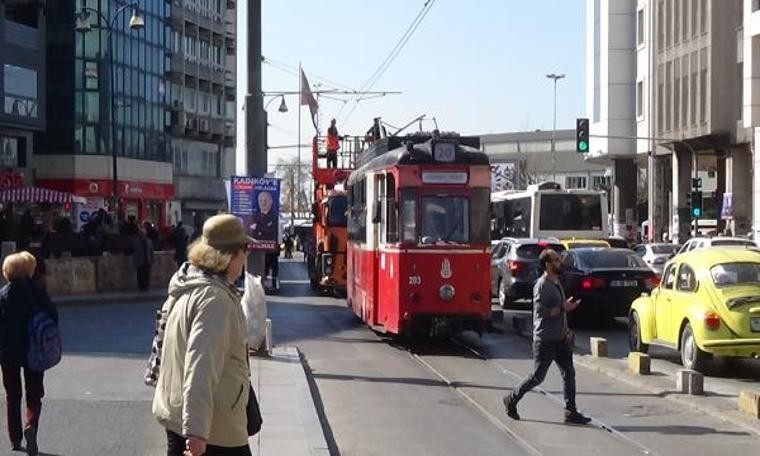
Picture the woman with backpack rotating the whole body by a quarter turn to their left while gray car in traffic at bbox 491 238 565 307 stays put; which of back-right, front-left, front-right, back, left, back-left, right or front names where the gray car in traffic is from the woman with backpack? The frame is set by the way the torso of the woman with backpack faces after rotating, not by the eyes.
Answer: back-right

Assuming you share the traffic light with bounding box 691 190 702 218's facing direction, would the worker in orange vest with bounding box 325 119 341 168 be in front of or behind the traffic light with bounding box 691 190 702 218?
in front

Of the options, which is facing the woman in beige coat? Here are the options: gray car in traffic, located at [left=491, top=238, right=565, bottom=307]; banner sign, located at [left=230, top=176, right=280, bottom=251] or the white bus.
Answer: the banner sign

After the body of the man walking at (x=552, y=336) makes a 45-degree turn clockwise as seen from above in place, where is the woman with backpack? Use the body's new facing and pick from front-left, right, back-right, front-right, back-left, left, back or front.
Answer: right

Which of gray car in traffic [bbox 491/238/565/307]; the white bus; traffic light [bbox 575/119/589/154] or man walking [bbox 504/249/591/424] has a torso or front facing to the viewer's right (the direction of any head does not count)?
the man walking

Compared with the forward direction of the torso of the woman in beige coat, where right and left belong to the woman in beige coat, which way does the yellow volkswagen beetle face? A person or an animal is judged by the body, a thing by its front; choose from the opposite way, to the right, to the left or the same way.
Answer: to the left

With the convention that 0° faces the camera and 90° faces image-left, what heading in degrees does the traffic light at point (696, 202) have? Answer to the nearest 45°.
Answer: approximately 0°

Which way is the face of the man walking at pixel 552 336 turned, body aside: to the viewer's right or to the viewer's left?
to the viewer's right

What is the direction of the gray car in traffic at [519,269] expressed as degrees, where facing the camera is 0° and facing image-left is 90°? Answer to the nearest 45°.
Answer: approximately 135°

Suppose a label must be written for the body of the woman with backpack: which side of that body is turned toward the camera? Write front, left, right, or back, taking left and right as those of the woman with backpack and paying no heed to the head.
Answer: back

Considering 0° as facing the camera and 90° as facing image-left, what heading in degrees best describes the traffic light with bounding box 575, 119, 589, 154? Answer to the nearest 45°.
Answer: approximately 0°

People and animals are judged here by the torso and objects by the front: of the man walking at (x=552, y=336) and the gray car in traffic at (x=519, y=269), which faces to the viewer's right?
the man walking

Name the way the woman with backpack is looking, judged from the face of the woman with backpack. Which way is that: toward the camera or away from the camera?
away from the camera

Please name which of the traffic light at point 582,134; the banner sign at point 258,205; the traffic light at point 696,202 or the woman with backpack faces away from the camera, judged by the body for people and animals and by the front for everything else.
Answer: the woman with backpack
